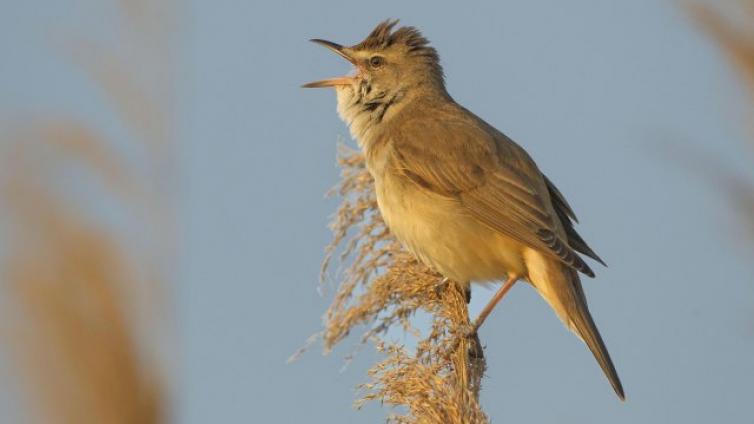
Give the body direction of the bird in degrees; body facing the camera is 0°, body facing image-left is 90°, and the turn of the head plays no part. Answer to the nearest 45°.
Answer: approximately 90°
